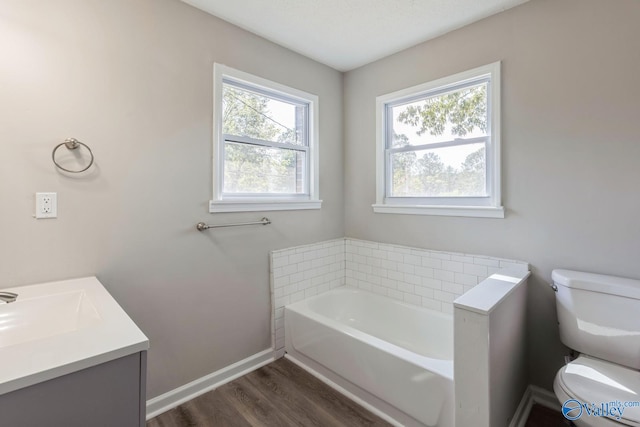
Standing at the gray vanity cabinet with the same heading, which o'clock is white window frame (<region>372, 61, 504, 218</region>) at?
The white window frame is roughly at 12 o'clock from the gray vanity cabinet.

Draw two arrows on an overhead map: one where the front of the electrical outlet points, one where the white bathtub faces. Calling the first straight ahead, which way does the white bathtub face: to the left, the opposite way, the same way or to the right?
to the right

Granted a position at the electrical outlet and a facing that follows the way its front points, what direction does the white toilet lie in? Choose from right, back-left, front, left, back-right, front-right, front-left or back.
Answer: front-left

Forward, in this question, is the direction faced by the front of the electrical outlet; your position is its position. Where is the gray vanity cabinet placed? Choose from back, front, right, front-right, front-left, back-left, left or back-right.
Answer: front

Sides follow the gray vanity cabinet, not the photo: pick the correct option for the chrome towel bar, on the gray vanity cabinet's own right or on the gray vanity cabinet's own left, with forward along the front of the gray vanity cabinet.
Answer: on the gray vanity cabinet's own left

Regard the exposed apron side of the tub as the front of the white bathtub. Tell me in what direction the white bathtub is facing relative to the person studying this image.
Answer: facing the viewer and to the left of the viewer

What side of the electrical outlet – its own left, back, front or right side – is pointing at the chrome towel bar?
left

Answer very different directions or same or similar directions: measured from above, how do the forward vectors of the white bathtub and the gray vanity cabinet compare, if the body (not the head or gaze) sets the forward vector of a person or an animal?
very different directions

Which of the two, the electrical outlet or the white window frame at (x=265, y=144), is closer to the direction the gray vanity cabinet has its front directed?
the white window frame

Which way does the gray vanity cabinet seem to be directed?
to the viewer's right

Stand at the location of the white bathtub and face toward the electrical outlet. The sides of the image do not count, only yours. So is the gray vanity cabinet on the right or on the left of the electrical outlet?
left
